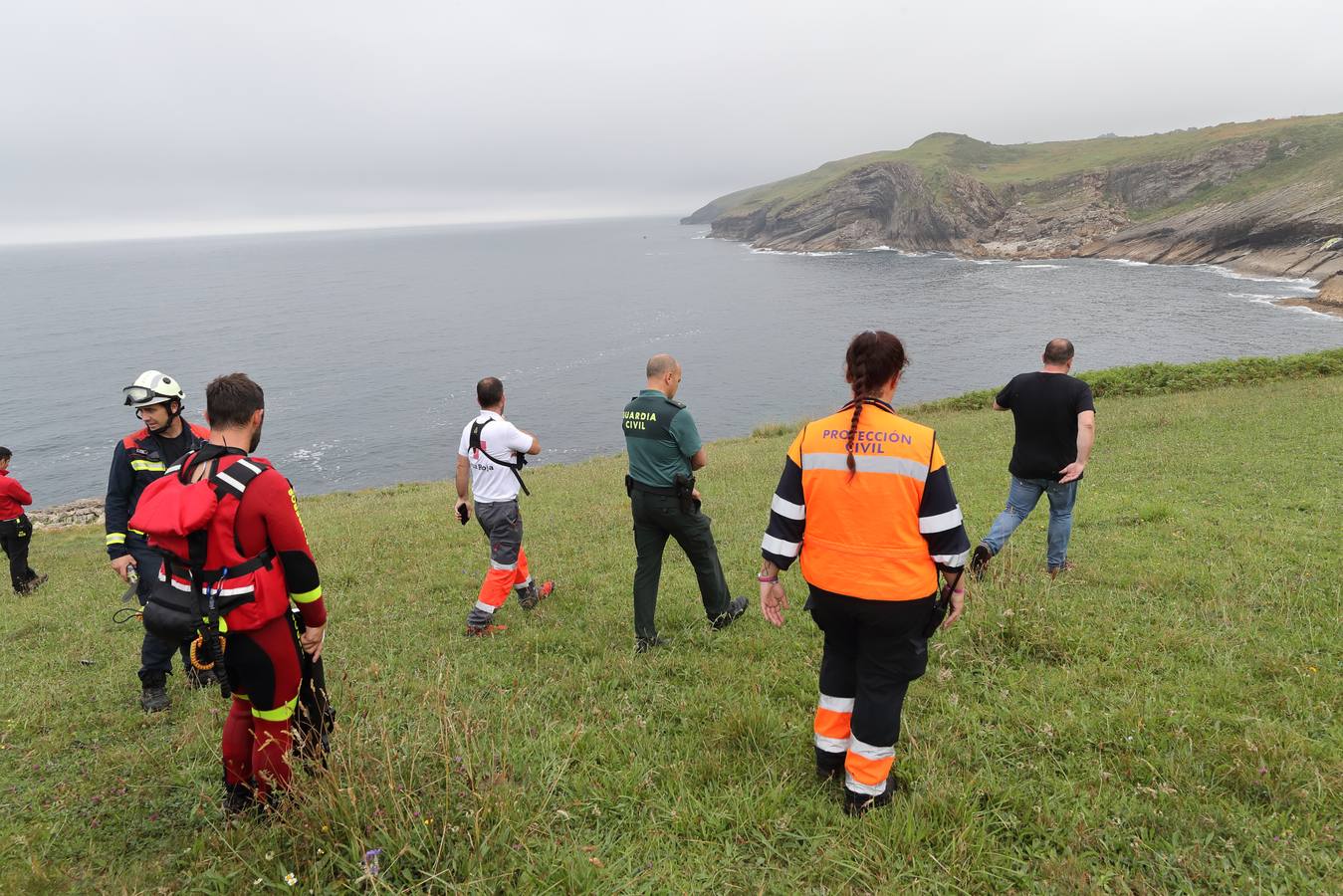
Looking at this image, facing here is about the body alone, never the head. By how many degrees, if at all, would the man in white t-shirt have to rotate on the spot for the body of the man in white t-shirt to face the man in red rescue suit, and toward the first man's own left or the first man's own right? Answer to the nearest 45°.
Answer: approximately 135° to the first man's own right

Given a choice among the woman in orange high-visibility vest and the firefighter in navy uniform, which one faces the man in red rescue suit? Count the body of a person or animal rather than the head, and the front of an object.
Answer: the firefighter in navy uniform

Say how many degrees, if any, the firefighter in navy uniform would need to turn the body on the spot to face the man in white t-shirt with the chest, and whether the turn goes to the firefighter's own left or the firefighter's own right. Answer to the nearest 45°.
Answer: approximately 90° to the firefighter's own left

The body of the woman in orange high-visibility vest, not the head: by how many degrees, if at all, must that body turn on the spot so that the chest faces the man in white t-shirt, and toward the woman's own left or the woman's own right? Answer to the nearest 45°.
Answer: approximately 45° to the woman's own left

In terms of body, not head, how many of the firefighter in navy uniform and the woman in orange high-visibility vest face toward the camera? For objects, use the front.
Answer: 1

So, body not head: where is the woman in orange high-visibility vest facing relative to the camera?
away from the camera

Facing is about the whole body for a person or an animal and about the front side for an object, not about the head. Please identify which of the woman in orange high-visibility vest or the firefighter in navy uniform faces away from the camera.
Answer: the woman in orange high-visibility vest

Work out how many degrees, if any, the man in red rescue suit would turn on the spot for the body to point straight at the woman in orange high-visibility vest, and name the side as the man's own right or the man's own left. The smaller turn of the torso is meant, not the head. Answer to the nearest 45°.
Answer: approximately 90° to the man's own right

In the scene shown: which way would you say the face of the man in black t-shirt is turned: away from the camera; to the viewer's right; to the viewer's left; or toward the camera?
away from the camera

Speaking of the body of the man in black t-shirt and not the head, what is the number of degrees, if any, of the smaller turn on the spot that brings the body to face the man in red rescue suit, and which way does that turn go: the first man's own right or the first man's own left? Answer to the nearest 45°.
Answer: approximately 135° to the first man's own left

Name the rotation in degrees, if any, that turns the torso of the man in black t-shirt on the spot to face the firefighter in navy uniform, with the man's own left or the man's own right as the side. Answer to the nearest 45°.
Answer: approximately 135° to the man's own left

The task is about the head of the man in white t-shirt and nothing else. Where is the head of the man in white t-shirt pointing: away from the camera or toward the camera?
away from the camera

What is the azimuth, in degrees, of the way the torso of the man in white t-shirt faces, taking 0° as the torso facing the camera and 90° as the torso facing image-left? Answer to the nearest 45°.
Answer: approximately 225°

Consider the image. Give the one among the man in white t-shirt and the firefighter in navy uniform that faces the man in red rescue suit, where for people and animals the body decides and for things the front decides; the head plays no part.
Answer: the firefighter in navy uniform

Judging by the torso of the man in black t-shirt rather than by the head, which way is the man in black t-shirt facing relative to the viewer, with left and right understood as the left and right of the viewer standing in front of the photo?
facing away from the viewer

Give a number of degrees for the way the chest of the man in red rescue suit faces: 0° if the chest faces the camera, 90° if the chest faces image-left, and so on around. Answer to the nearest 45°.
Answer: approximately 225°
